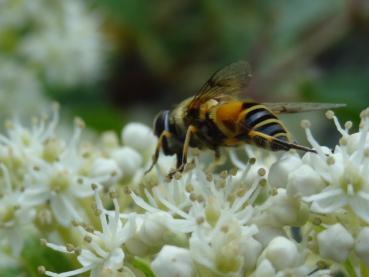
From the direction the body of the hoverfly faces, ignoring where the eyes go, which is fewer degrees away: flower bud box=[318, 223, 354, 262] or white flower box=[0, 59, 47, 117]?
the white flower

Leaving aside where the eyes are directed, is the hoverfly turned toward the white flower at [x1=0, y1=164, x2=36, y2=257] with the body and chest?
yes

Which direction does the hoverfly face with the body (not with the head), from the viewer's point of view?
to the viewer's left

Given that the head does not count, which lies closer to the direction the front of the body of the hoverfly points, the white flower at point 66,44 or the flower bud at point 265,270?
the white flower

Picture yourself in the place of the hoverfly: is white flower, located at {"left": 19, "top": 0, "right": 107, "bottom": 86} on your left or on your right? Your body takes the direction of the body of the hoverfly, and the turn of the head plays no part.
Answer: on your right

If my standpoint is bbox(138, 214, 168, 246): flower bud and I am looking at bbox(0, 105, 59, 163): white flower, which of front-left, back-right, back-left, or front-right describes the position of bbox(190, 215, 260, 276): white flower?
back-right
